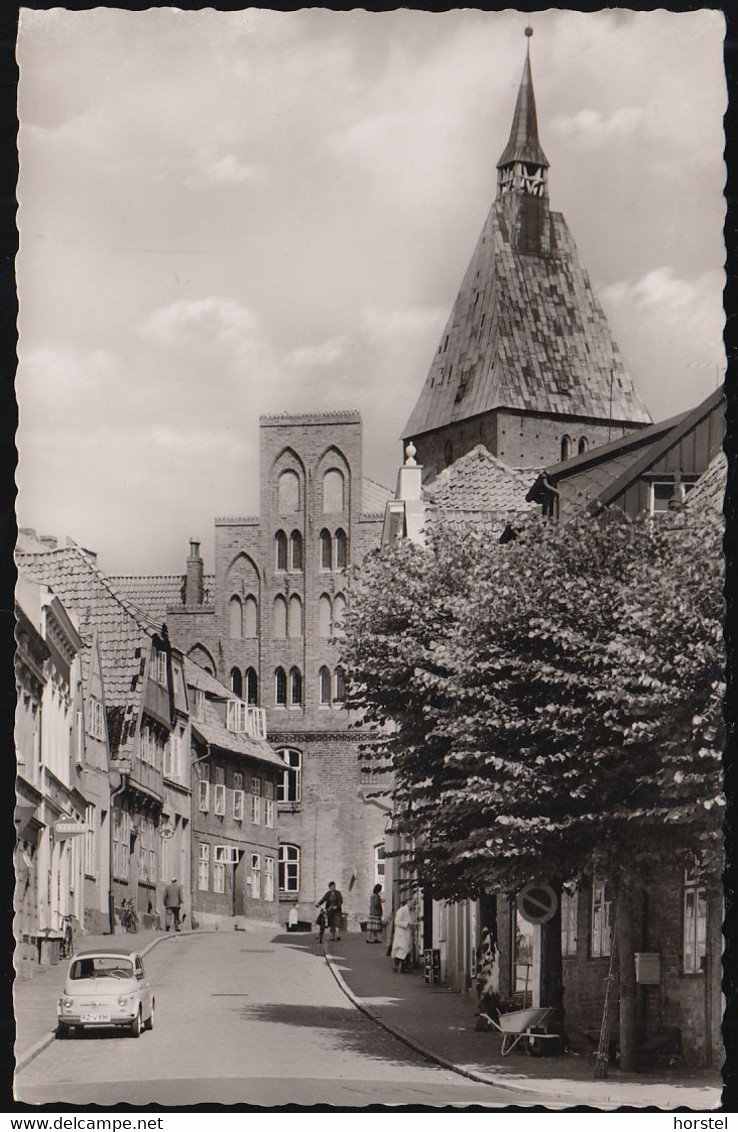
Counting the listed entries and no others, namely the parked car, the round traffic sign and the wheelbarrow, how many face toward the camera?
2

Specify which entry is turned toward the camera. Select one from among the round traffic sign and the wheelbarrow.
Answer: the round traffic sign

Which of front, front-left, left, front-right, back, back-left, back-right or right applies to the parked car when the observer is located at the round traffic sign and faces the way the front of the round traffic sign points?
right

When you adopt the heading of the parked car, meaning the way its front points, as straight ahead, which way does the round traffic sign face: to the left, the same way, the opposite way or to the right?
the same way

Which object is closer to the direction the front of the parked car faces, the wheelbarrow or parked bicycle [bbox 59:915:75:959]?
the wheelbarrow

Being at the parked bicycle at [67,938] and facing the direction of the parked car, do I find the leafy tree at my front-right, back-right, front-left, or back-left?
front-left

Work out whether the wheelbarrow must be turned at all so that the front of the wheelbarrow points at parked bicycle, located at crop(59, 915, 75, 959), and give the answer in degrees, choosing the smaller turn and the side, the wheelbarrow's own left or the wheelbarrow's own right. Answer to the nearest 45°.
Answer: approximately 180°

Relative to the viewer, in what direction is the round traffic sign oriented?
toward the camera

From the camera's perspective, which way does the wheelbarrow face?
to the viewer's right

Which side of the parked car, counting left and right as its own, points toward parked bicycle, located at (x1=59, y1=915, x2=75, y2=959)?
back

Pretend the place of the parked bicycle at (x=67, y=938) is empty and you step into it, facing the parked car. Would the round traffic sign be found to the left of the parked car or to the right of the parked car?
left
